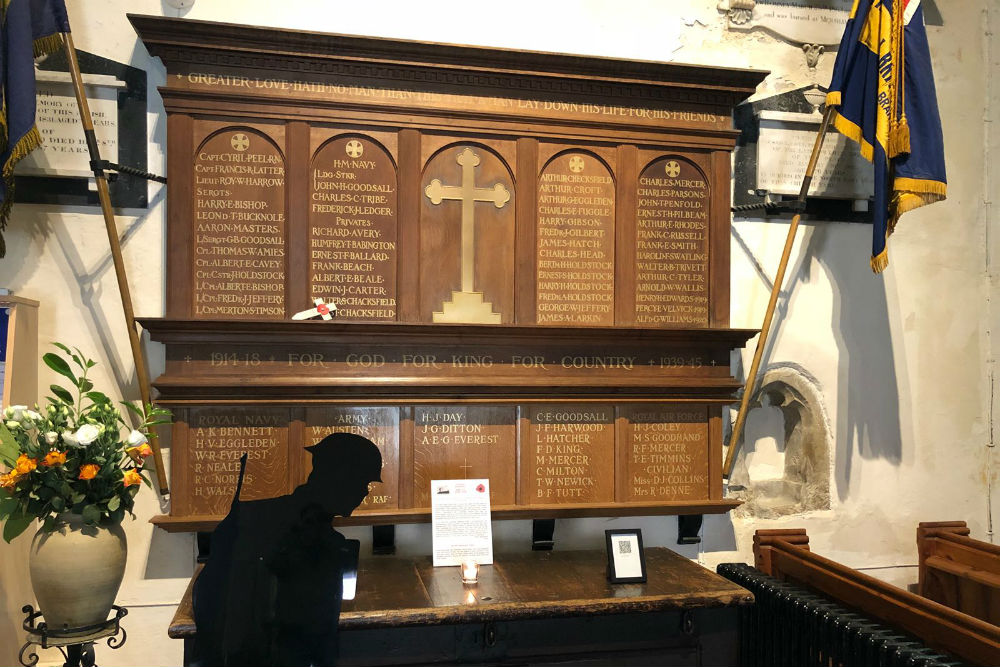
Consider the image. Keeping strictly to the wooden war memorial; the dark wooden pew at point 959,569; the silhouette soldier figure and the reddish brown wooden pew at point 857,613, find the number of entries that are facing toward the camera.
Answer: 1

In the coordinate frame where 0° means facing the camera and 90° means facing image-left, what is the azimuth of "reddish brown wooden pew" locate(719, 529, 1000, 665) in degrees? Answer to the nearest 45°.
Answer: approximately 225°

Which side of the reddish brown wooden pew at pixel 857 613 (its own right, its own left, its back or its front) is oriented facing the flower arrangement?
back

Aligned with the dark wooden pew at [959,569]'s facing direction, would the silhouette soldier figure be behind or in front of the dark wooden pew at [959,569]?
behind

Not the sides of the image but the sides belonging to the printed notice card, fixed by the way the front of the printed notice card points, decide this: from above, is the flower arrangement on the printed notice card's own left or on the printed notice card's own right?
on the printed notice card's own right

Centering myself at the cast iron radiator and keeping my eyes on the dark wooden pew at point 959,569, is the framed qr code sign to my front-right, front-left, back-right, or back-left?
back-left

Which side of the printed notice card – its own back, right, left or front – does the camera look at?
front

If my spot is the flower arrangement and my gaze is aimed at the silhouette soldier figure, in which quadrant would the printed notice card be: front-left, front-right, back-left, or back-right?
front-left

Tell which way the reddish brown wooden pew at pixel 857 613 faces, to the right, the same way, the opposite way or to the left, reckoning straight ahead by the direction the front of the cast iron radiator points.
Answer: the opposite way

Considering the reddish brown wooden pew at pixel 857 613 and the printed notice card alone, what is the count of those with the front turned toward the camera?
1

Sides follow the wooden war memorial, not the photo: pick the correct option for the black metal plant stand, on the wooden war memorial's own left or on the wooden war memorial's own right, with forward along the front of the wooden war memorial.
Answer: on the wooden war memorial's own right

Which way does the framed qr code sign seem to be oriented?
toward the camera
